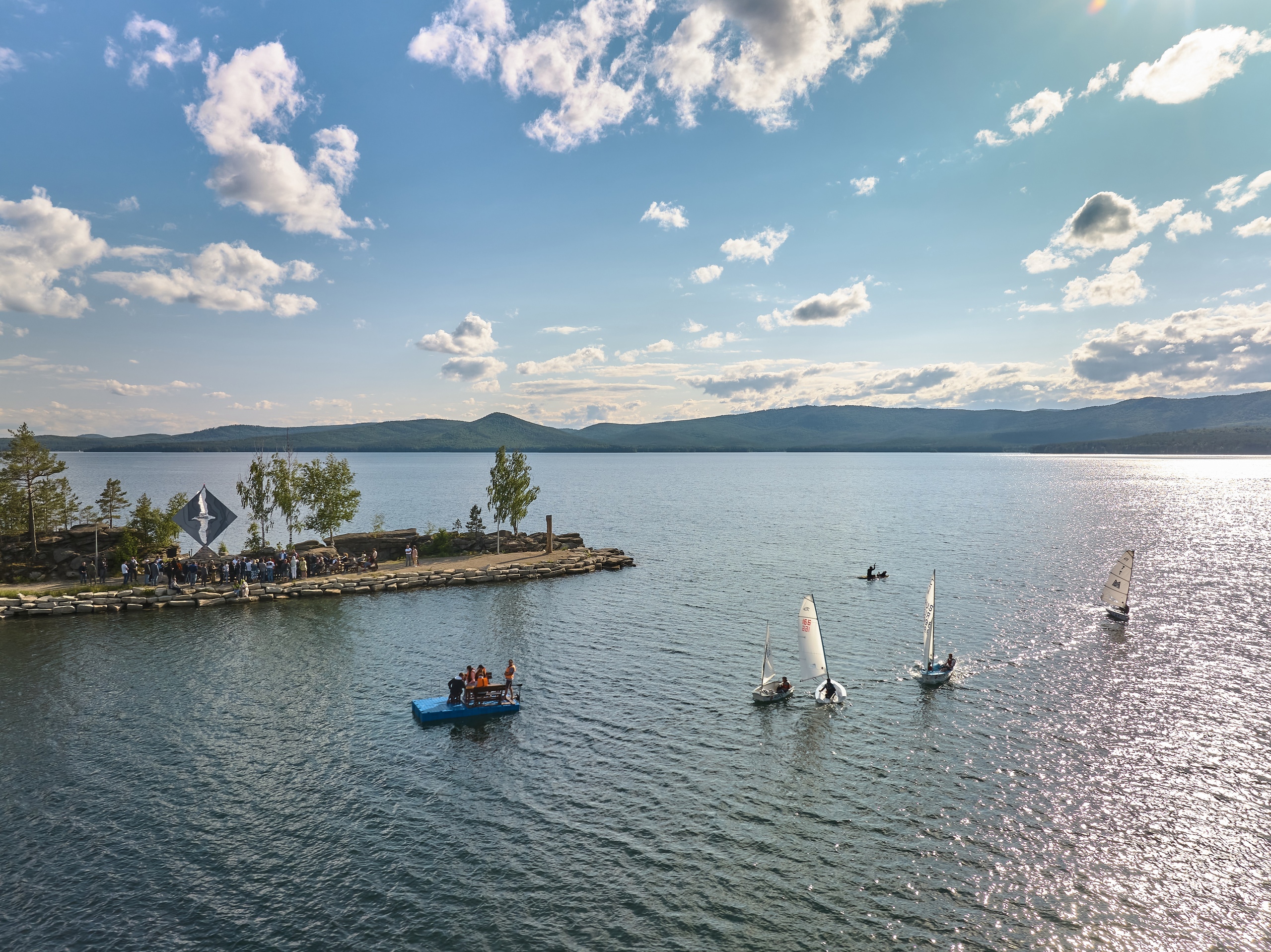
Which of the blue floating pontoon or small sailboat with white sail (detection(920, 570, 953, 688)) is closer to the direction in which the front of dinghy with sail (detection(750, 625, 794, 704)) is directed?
the blue floating pontoon

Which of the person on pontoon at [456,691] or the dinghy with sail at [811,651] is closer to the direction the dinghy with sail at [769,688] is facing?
the person on pontoon

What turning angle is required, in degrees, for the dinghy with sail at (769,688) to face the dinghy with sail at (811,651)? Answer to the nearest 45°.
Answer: approximately 180°

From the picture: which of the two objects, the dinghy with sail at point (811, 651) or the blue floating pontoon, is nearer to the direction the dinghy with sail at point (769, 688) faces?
the blue floating pontoon

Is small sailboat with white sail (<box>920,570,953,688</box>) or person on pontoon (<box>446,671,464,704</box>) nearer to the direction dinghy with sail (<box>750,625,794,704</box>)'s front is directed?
the person on pontoon

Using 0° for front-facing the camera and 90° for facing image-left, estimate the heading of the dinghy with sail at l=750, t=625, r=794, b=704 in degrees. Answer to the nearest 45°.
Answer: approximately 45°

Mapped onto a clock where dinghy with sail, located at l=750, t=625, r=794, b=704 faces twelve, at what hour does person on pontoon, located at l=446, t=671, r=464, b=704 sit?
The person on pontoon is roughly at 1 o'clock from the dinghy with sail.

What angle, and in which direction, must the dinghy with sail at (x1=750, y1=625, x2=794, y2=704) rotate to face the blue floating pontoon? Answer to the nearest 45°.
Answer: approximately 45° to its right

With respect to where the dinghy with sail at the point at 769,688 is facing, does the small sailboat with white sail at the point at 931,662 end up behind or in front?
behind
